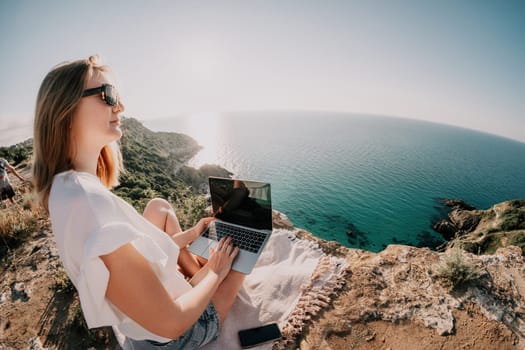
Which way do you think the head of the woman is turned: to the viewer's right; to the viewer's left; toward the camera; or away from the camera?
to the viewer's right

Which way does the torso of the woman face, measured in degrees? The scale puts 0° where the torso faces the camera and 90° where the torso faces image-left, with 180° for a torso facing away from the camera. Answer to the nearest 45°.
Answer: approximately 270°

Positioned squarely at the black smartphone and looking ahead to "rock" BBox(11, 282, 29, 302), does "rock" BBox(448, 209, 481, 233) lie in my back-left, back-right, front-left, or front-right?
back-right

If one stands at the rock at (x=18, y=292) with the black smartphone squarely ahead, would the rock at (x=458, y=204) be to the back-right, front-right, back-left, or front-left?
front-left

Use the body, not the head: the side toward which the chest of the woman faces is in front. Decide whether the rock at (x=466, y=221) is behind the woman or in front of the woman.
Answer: in front

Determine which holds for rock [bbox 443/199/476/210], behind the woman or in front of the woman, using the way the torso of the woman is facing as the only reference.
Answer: in front
